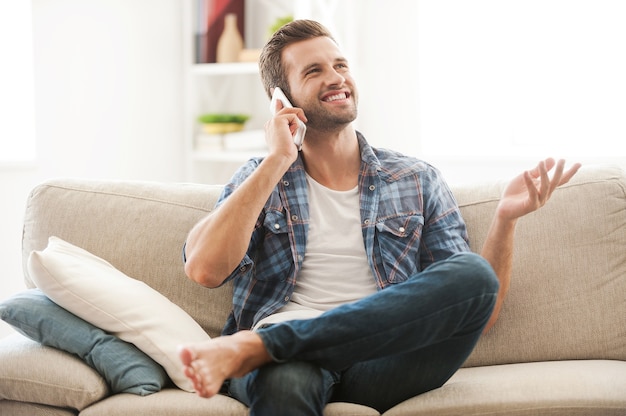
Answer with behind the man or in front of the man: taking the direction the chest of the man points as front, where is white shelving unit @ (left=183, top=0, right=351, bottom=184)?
behind

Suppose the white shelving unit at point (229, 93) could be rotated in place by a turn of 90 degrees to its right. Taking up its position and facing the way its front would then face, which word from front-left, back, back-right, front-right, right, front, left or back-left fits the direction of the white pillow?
left

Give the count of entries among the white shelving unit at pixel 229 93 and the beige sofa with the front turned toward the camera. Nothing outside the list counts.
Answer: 2

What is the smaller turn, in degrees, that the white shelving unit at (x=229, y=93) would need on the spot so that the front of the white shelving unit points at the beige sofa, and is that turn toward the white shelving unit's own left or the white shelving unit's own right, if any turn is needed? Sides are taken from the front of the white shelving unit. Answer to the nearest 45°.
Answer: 0° — it already faces it

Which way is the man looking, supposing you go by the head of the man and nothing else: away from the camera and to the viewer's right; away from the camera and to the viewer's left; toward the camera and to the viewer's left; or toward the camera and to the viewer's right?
toward the camera and to the viewer's right

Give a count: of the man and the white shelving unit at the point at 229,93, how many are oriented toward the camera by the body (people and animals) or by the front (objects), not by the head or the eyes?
2

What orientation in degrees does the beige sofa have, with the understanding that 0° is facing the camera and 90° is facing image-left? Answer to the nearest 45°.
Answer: approximately 0°

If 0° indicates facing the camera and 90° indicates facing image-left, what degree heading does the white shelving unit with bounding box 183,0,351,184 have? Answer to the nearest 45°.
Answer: approximately 0°

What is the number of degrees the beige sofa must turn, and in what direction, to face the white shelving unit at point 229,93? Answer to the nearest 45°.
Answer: approximately 180°
